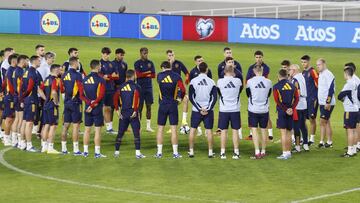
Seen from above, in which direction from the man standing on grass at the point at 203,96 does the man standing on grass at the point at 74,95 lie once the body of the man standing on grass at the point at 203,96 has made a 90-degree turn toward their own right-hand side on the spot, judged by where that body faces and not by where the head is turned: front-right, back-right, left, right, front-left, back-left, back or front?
back

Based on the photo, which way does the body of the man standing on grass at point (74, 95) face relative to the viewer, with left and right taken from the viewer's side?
facing away from the viewer and to the right of the viewer

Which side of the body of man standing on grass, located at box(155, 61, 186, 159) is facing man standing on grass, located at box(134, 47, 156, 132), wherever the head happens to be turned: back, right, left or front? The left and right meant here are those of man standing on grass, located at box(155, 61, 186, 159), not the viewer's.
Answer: front

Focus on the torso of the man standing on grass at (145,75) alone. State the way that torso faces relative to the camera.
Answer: toward the camera

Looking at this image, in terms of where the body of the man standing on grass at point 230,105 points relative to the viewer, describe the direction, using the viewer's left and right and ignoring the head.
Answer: facing away from the viewer

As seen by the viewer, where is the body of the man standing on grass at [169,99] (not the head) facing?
away from the camera

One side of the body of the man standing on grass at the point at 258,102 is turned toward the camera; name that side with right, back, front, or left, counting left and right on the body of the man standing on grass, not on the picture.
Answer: back

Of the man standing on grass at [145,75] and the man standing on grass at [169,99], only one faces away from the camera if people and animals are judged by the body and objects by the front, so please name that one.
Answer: the man standing on grass at [169,99]

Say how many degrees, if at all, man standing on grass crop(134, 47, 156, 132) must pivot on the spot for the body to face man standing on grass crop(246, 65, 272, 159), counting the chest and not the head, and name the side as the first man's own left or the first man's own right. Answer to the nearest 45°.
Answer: approximately 45° to the first man's own left

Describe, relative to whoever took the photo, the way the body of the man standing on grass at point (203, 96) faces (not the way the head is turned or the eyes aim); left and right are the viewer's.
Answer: facing away from the viewer

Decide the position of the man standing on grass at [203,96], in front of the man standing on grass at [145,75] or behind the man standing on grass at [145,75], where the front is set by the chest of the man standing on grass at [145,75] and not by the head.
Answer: in front

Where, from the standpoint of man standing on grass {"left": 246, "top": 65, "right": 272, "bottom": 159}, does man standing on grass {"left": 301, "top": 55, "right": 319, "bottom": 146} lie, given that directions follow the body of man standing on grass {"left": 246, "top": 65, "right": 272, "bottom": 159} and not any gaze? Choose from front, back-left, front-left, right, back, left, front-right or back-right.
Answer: front-right

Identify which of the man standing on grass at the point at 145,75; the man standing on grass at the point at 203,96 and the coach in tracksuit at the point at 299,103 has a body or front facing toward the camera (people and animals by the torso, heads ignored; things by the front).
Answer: the man standing on grass at the point at 145,75

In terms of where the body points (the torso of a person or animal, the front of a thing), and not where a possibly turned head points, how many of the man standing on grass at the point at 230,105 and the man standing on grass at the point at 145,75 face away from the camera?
1

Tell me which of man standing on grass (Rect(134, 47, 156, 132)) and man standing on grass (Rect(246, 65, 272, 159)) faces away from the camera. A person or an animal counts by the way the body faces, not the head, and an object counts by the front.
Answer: man standing on grass (Rect(246, 65, 272, 159))

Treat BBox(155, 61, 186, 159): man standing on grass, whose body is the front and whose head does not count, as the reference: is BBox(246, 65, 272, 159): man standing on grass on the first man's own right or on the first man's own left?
on the first man's own right
